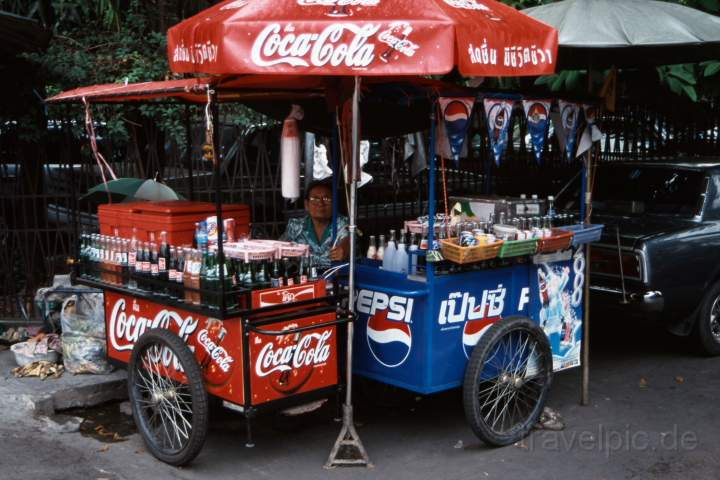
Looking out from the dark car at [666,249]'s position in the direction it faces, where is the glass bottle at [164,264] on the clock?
The glass bottle is roughly at 6 o'clock from the dark car.

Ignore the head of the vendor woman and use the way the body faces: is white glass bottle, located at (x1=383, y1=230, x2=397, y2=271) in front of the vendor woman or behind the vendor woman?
in front

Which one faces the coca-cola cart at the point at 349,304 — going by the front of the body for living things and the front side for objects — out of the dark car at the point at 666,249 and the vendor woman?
the vendor woman

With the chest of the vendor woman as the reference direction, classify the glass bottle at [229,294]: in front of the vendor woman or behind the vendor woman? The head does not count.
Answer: in front

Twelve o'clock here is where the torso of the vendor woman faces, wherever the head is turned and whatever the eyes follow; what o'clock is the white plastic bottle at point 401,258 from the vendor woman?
The white plastic bottle is roughly at 11 o'clock from the vendor woman.

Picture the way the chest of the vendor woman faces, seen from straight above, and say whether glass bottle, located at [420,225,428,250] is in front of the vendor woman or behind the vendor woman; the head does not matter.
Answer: in front

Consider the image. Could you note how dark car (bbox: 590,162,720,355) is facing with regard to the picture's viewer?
facing away from the viewer and to the right of the viewer

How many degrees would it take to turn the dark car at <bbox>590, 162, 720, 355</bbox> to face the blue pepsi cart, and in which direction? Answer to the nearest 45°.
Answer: approximately 180°

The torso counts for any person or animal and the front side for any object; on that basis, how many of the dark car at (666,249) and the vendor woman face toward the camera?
1

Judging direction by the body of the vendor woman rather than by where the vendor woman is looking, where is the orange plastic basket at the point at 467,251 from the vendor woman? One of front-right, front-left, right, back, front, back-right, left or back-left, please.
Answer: front-left

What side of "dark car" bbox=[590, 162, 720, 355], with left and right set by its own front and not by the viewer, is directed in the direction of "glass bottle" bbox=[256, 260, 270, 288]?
back
